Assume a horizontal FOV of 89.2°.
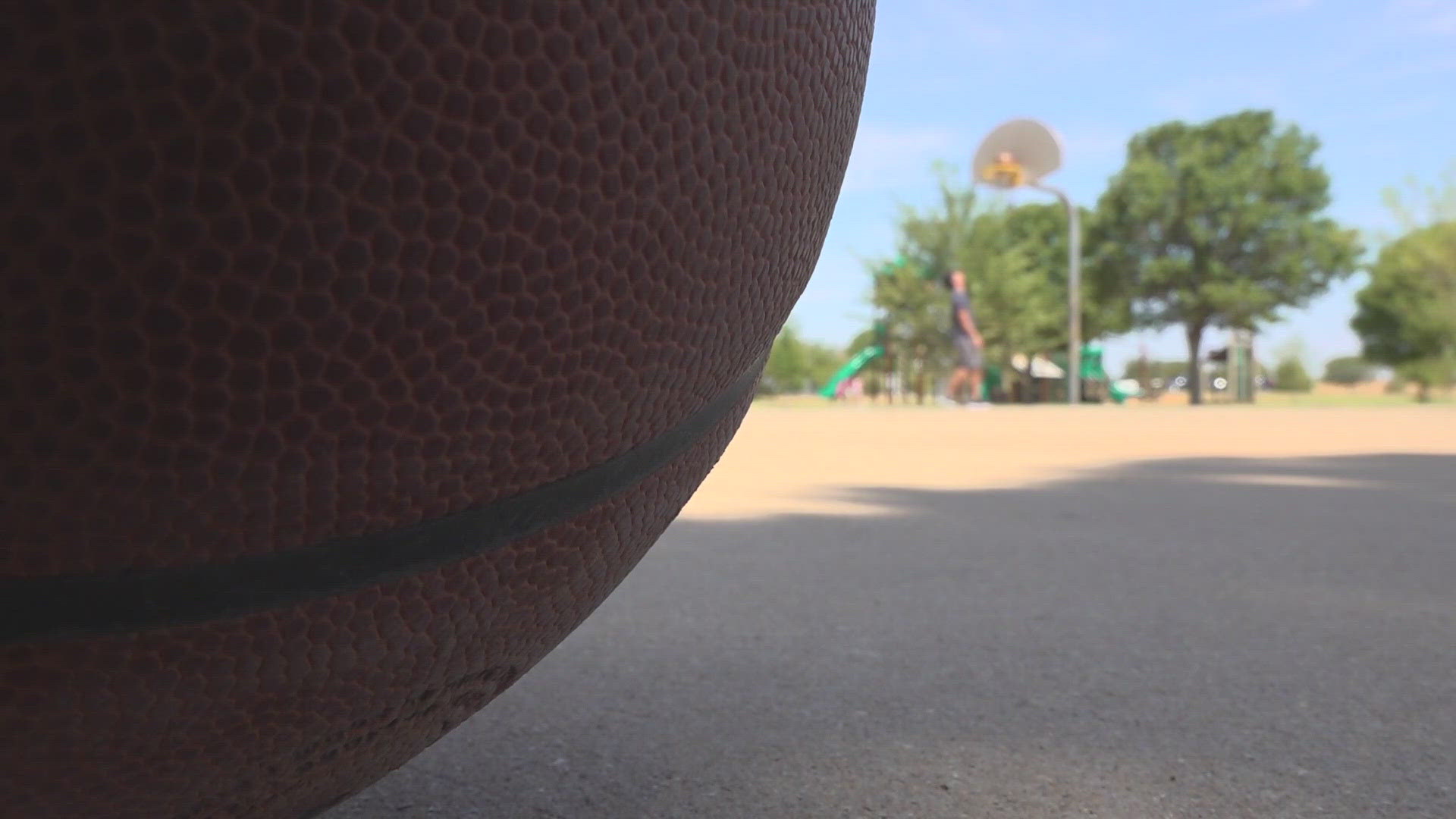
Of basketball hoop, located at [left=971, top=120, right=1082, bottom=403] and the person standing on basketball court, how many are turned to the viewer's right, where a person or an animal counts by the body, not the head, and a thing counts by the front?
1

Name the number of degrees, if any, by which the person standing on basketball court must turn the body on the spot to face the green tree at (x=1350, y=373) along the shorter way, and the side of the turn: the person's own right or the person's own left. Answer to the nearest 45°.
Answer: approximately 45° to the person's own left

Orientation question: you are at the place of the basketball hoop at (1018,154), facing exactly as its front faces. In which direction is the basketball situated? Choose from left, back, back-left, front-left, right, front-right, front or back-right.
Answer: front-left

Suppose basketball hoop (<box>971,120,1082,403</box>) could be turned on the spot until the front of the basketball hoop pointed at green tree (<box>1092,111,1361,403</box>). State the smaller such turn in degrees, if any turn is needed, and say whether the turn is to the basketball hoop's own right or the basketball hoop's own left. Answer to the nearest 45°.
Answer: approximately 180°

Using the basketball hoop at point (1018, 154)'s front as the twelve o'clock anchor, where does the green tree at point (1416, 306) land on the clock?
The green tree is roughly at 6 o'clock from the basketball hoop.

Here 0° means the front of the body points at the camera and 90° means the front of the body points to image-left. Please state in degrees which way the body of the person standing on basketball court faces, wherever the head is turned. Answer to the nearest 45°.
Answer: approximately 270°

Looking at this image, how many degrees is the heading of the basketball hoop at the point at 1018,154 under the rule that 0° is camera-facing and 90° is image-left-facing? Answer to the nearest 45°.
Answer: approximately 45°

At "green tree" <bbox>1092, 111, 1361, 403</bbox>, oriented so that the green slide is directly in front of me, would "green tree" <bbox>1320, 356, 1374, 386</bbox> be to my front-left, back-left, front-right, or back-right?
back-right

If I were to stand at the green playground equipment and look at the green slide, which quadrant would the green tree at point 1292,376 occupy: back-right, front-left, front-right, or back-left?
back-right

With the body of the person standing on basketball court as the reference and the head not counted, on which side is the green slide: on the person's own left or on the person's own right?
on the person's own left
